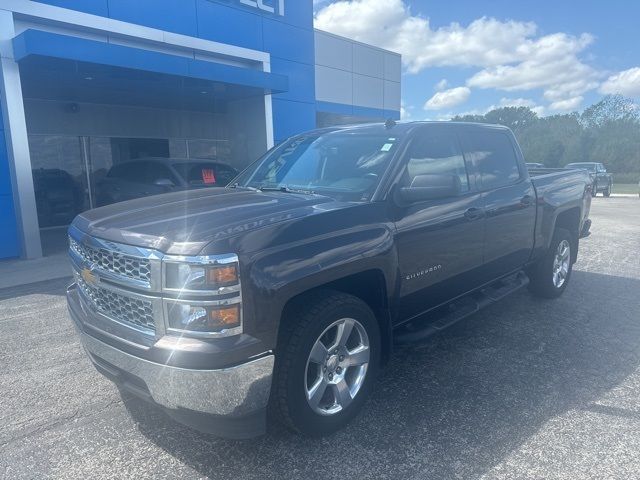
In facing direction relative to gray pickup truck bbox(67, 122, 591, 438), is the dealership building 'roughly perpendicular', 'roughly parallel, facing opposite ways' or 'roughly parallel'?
roughly perpendicular

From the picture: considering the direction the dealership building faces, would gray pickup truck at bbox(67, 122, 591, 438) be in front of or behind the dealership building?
in front

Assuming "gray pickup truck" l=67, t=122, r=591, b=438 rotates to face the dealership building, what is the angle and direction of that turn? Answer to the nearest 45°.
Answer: approximately 90° to its right

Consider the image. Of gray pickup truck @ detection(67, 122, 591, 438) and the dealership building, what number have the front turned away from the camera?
0

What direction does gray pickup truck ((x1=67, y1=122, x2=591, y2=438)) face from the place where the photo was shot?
facing the viewer and to the left of the viewer
